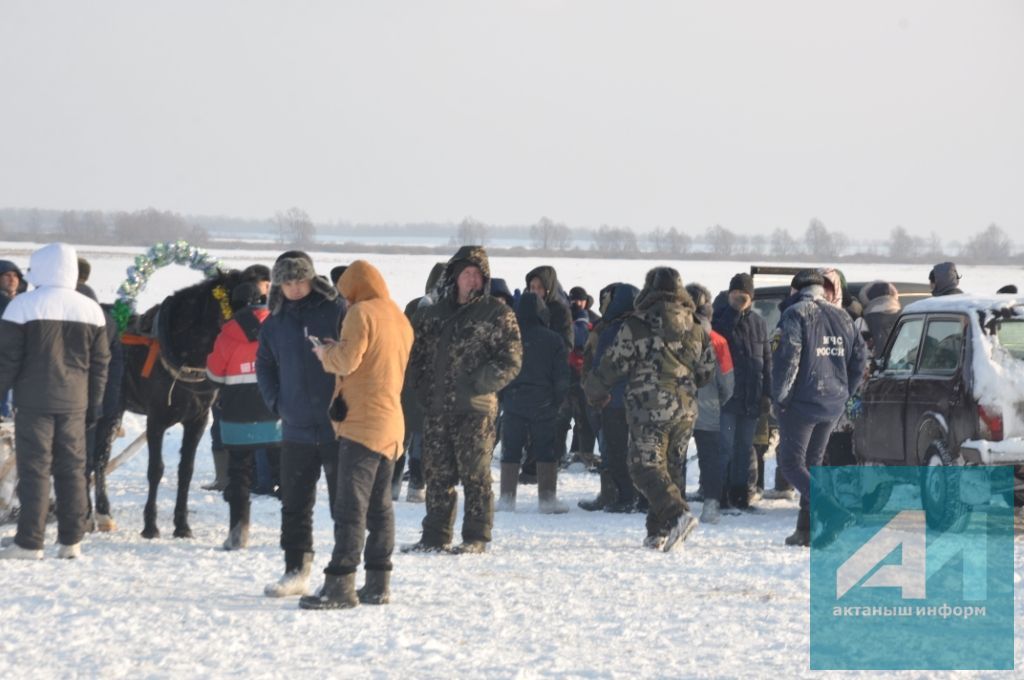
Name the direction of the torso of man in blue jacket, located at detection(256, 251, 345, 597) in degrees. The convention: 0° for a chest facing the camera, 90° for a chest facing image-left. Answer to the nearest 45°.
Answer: approximately 0°

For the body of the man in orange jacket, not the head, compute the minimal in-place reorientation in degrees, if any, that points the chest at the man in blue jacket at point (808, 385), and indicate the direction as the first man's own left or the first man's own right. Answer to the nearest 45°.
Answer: approximately 90° to the first man's own right

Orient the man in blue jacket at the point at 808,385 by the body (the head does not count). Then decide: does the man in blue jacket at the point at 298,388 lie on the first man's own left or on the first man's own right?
on the first man's own left

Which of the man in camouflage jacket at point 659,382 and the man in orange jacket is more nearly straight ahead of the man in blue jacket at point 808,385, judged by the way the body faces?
the man in camouflage jacket

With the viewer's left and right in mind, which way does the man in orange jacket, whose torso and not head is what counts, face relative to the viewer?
facing away from the viewer and to the left of the viewer

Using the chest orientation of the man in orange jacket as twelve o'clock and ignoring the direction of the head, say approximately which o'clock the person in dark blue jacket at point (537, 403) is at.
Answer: The person in dark blue jacket is roughly at 2 o'clock from the man in orange jacket.

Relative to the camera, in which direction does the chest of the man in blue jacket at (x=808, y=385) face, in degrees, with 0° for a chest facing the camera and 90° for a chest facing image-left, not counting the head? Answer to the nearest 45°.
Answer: approximately 135°

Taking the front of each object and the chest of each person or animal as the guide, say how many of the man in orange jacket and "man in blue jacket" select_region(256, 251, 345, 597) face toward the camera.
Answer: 1

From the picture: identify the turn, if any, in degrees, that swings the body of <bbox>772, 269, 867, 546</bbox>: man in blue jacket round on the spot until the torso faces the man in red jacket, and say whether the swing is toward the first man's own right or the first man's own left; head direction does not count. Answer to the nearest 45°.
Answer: approximately 45° to the first man's own left

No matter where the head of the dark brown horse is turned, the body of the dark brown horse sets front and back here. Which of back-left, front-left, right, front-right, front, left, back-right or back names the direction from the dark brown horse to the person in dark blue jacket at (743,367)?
front-left
